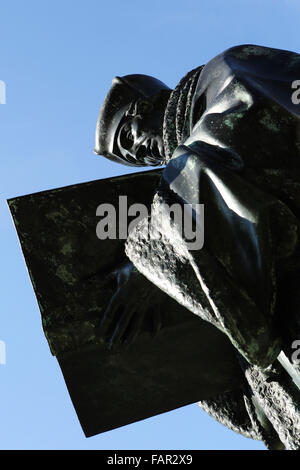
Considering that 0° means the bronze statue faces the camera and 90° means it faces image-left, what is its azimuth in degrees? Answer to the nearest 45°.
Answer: approximately 45°
